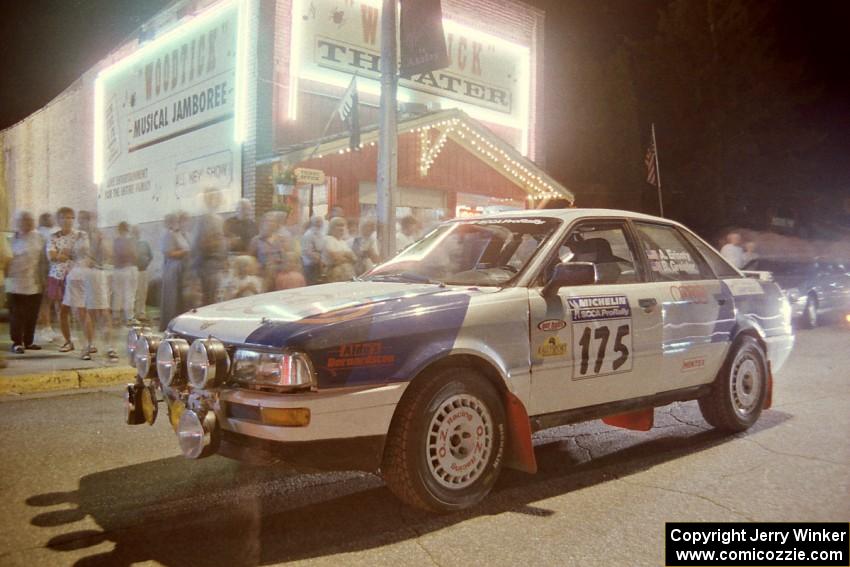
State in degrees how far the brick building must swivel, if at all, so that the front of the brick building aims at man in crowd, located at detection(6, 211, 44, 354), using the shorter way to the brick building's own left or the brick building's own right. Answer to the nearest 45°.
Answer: approximately 90° to the brick building's own right

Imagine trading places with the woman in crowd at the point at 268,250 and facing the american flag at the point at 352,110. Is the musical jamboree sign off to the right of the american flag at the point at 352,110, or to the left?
left

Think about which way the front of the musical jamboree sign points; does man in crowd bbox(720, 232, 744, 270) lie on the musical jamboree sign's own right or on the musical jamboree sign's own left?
on the musical jamboree sign's own left

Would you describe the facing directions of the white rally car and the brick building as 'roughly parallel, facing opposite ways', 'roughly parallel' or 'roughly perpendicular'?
roughly perpendicular

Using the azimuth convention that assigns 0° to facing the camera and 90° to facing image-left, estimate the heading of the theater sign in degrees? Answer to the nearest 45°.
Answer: approximately 315°

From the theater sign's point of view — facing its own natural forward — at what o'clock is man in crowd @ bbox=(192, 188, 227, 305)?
The man in crowd is roughly at 2 o'clock from the theater sign.

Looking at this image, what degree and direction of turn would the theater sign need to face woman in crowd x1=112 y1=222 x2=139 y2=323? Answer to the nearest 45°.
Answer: approximately 90° to its right
